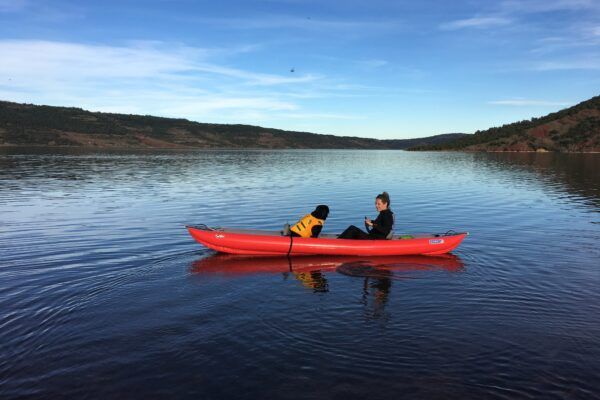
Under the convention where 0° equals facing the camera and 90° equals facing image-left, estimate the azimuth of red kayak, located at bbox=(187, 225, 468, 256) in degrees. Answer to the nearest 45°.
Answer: approximately 90°
